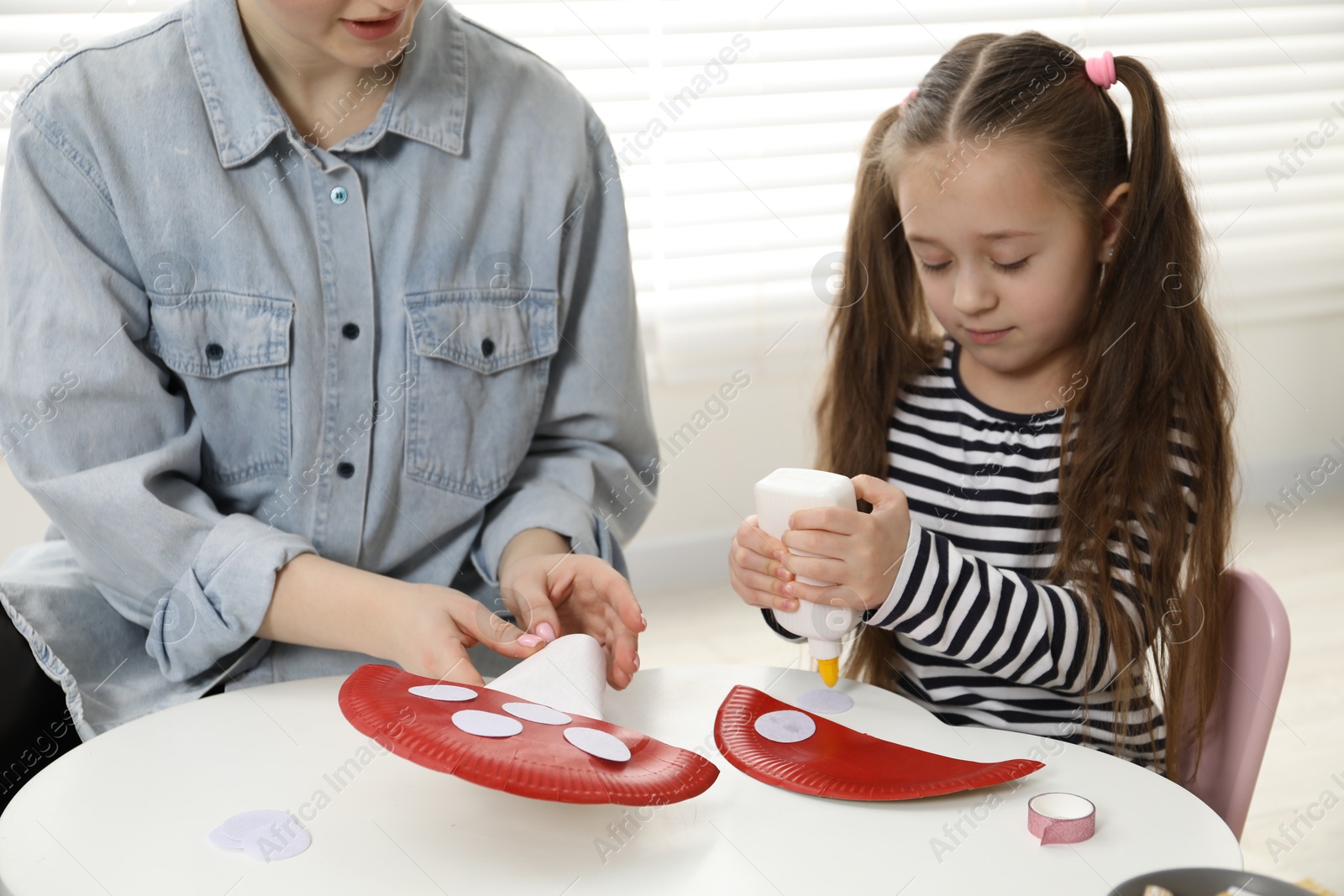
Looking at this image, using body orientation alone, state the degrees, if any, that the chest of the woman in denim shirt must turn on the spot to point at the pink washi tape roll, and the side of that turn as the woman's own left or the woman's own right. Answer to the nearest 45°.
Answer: approximately 45° to the woman's own left

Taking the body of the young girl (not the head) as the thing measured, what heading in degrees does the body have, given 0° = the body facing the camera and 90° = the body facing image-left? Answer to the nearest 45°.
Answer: approximately 45°

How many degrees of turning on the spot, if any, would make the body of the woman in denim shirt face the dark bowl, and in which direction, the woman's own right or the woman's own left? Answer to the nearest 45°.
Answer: approximately 45° to the woman's own left

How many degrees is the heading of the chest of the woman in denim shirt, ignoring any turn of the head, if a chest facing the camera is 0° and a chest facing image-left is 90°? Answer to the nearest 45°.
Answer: approximately 0°

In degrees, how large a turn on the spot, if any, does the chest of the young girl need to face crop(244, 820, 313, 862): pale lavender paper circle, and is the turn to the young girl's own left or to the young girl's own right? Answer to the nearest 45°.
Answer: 0° — they already face it
